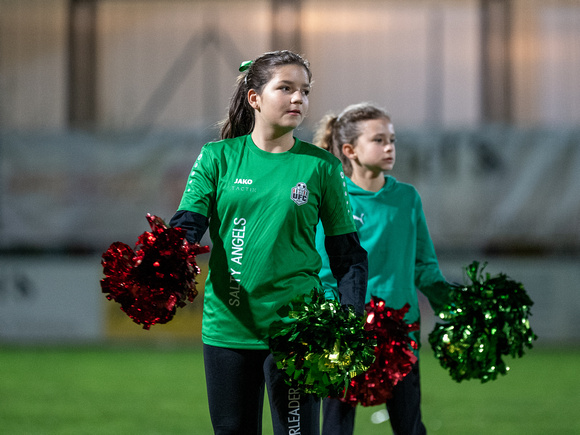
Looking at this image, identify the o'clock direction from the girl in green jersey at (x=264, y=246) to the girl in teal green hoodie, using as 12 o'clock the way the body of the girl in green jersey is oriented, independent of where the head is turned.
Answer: The girl in teal green hoodie is roughly at 7 o'clock from the girl in green jersey.

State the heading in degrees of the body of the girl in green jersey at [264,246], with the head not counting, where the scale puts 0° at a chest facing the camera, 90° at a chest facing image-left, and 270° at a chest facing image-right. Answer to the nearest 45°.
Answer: approximately 0°
